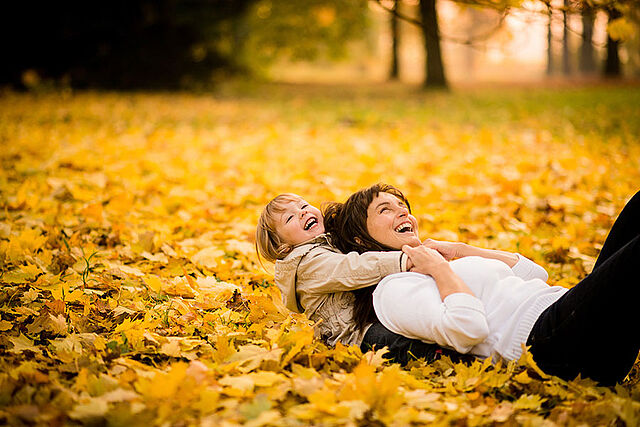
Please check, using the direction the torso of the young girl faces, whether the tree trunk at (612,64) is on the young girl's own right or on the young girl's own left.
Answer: on the young girl's own left

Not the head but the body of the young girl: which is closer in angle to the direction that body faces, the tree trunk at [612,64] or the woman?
the woman

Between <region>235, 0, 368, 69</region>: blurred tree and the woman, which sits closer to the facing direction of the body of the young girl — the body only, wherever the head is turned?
the woman

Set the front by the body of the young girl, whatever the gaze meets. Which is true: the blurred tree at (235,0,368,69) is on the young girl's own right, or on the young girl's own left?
on the young girl's own left
